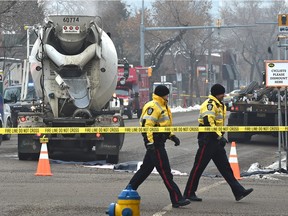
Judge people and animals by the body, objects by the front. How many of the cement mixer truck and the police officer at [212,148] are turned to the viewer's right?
1

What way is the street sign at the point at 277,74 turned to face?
toward the camera

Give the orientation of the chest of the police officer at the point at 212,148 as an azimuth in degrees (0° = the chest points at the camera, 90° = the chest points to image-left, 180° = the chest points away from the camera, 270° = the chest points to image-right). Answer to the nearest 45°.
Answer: approximately 270°

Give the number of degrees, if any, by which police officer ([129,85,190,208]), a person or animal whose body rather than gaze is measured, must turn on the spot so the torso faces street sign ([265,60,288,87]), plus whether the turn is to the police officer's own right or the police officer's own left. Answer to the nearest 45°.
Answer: approximately 45° to the police officer's own left

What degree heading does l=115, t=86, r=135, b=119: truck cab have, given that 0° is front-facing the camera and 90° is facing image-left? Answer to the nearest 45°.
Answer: approximately 45°

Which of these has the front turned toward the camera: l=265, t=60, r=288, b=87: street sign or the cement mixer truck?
the street sign

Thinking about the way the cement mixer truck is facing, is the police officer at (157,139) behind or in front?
behind

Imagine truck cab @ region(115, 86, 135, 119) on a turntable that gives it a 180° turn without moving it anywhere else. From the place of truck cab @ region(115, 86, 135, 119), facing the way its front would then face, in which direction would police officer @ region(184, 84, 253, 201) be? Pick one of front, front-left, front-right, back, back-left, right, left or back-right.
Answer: back-right

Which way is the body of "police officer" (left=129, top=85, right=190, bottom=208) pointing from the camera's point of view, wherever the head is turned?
to the viewer's right

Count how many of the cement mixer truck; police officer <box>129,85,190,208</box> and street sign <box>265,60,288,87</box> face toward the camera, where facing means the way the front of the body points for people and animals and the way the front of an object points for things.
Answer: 1

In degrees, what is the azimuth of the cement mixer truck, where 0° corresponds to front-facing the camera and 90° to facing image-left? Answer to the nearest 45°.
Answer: approximately 180°

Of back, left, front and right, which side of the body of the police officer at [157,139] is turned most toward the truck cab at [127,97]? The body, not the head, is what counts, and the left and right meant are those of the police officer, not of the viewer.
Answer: left

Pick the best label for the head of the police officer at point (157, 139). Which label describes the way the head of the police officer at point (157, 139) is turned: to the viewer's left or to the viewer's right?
to the viewer's right

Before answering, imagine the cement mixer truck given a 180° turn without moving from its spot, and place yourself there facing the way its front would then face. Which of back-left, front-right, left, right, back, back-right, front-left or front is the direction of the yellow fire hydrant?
front

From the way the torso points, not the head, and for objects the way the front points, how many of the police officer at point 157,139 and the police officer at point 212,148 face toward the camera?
0
